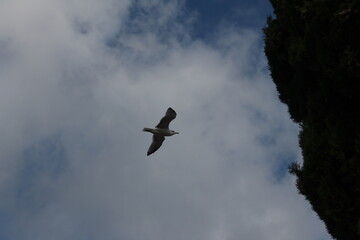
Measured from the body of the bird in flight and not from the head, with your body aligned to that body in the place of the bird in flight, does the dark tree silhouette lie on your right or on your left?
on your right

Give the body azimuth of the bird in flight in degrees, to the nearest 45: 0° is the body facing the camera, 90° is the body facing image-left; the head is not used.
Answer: approximately 270°
